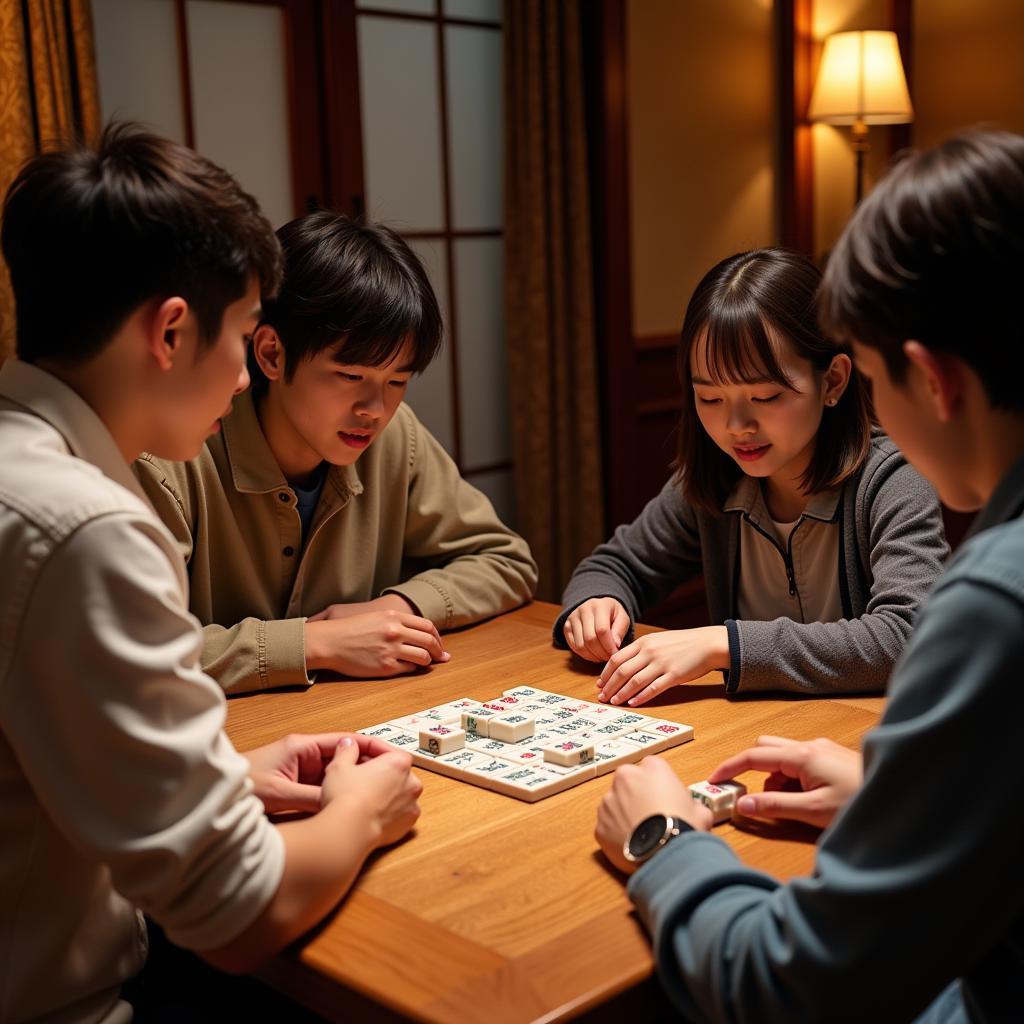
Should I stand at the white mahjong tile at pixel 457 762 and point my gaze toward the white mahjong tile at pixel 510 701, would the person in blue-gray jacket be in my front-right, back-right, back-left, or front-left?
back-right

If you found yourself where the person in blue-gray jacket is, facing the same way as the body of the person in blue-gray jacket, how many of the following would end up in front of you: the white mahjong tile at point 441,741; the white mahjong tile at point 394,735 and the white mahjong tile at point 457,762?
3

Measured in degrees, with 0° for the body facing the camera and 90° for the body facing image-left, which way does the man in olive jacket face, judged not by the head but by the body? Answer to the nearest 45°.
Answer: approximately 315°

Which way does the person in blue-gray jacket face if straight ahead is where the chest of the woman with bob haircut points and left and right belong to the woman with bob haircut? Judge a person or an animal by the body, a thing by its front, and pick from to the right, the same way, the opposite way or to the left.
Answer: to the right

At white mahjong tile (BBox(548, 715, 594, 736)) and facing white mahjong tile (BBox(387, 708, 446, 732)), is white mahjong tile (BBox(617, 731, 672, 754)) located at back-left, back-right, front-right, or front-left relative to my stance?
back-left

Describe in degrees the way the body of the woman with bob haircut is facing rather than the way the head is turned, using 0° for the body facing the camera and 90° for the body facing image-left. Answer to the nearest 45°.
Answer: approximately 45°

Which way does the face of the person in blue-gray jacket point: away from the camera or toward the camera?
away from the camera

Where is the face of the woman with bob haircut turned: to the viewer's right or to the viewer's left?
to the viewer's left

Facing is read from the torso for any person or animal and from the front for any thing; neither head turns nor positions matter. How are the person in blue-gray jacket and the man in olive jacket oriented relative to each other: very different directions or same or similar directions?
very different directions

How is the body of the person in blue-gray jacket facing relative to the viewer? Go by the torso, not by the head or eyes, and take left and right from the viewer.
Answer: facing away from the viewer and to the left of the viewer
